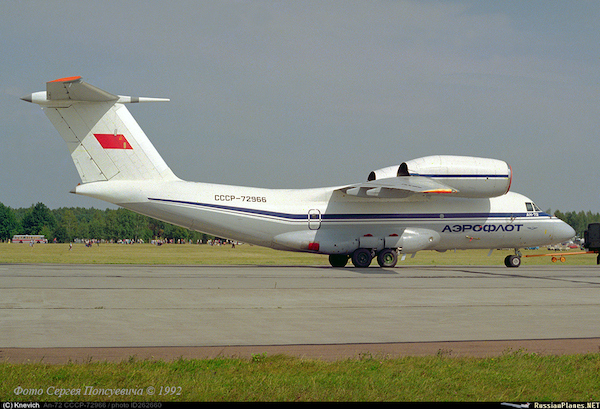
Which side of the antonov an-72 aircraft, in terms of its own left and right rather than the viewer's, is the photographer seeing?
right
